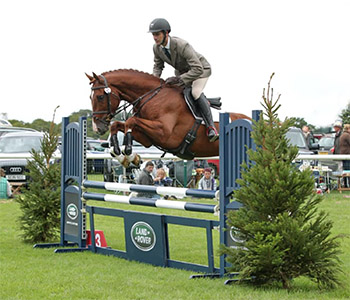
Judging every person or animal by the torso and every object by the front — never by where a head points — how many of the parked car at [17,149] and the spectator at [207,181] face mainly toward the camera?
2

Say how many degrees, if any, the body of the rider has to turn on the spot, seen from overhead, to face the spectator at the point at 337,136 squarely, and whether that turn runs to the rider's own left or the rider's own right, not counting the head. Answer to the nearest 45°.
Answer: approximately 180°

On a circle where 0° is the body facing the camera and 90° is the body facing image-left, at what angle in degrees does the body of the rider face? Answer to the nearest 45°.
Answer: approximately 45°

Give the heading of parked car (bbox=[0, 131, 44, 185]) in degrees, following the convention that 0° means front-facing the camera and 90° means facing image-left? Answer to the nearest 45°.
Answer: approximately 0°

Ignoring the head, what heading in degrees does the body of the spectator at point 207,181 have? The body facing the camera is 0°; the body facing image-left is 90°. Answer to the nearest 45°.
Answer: approximately 0°

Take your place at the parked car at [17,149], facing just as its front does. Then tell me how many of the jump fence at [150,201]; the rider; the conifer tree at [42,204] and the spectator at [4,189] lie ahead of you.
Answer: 4

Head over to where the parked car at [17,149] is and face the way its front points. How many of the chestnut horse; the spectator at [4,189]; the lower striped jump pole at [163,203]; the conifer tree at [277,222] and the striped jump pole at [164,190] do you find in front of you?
5

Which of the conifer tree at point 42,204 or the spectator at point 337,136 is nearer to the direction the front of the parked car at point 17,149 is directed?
the conifer tree

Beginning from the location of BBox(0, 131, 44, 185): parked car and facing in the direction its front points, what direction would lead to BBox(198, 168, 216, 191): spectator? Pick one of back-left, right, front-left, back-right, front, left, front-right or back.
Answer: front-left

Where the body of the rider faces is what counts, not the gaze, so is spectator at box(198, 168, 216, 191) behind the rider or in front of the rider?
behind

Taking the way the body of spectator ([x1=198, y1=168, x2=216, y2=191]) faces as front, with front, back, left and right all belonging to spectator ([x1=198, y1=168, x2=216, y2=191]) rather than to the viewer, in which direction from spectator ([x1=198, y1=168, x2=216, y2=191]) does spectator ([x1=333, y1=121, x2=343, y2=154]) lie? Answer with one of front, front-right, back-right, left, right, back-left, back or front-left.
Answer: back-left
